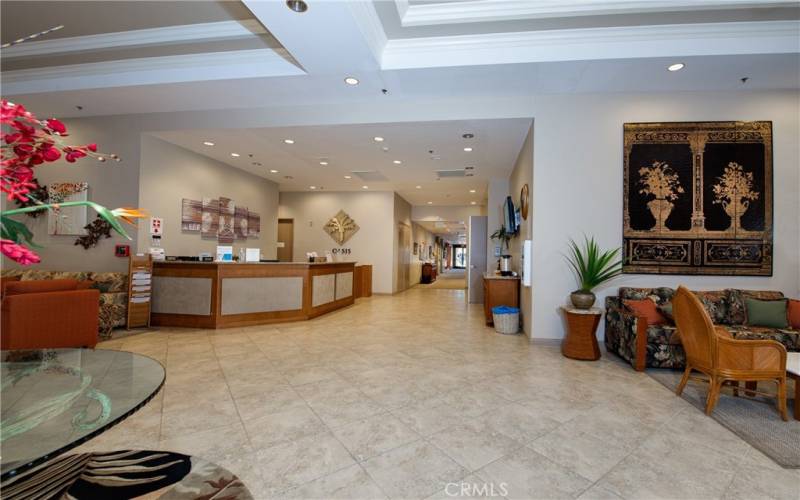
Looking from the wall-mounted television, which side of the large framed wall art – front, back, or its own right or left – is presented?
right

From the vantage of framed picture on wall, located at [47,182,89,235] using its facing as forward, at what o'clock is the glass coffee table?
The glass coffee table is roughly at 12 o'clock from the framed picture on wall.

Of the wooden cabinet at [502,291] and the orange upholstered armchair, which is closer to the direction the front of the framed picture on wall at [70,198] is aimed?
the orange upholstered armchair

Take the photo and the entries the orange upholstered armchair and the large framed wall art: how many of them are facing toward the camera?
1

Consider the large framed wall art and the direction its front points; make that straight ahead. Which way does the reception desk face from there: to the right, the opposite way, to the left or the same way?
the same way

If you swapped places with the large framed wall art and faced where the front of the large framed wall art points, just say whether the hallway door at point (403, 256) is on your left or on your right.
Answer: on your right

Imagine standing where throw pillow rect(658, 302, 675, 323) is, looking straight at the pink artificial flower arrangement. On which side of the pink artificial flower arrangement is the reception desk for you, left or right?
right
